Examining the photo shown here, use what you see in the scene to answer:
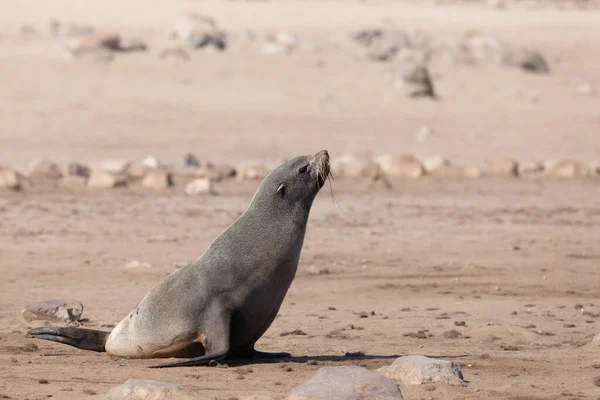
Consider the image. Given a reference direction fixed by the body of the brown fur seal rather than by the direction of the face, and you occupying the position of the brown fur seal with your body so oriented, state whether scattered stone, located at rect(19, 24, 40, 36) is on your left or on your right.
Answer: on your left

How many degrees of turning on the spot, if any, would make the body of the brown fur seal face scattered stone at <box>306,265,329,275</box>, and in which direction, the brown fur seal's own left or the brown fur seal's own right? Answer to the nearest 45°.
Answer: approximately 90° to the brown fur seal's own left

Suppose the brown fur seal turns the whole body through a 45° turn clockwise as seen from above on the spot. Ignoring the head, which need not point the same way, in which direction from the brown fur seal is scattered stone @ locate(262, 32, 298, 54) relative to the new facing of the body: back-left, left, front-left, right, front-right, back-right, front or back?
back-left

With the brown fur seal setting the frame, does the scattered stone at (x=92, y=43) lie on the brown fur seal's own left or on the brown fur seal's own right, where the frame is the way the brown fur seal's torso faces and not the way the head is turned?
on the brown fur seal's own left

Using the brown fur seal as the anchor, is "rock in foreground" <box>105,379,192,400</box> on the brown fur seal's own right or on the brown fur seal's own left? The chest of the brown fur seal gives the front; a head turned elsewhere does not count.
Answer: on the brown fur seal's own right

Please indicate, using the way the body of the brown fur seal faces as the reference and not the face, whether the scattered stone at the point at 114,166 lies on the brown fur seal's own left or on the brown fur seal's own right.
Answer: on the brown fur seal's own left

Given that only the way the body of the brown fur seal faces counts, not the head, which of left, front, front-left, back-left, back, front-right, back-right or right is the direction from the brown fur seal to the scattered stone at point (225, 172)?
left

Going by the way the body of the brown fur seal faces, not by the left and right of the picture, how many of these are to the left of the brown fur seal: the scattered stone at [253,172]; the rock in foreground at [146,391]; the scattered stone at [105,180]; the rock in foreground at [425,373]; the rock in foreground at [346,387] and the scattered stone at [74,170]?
3

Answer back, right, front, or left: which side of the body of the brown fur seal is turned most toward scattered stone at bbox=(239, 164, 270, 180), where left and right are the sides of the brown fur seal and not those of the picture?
left

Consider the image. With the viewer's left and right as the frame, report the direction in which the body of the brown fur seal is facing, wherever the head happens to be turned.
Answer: facing to the right of the viewer

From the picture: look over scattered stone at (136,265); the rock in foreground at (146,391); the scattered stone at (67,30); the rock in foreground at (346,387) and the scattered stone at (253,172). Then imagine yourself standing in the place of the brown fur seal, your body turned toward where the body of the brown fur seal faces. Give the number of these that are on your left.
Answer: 3

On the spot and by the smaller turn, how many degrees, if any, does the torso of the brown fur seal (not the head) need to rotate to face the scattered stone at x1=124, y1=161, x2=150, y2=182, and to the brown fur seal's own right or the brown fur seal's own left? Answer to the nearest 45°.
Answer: approximately 90° to the brown fur seal's own left

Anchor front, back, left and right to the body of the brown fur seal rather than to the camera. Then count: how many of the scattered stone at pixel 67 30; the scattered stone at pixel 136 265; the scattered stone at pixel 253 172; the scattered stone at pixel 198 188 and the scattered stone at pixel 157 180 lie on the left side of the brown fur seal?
5

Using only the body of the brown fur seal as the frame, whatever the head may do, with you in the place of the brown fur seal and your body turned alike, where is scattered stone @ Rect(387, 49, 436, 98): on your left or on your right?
on your left

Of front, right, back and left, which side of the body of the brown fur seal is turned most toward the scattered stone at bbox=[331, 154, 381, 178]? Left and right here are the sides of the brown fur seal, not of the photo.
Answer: left
